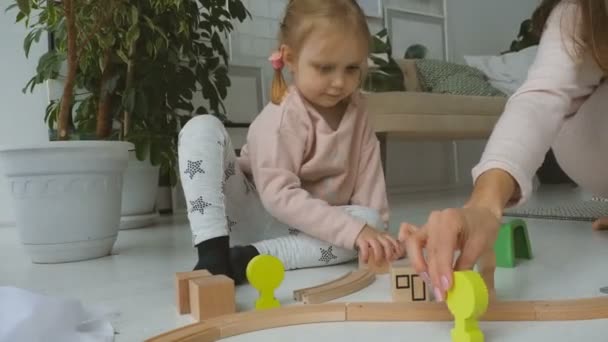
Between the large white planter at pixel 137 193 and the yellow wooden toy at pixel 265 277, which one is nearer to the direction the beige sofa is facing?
the yellow wooden toy

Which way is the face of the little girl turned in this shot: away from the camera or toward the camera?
toward the camera

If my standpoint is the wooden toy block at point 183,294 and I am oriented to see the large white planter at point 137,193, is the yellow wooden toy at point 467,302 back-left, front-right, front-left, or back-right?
back-right

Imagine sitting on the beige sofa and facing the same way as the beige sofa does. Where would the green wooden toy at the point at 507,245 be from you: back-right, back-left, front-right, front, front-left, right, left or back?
front

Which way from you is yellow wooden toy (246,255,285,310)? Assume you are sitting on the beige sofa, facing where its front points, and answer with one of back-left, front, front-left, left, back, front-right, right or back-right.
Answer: front

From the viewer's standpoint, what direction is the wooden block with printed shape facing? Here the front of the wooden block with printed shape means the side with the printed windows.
toward the camera

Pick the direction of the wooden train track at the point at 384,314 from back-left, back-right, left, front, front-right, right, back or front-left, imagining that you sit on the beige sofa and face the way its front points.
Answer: front

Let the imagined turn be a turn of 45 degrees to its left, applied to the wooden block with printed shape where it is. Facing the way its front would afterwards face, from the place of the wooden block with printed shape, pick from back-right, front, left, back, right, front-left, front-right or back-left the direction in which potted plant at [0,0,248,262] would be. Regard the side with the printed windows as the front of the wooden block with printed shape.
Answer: back

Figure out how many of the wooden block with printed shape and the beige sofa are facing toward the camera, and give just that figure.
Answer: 2

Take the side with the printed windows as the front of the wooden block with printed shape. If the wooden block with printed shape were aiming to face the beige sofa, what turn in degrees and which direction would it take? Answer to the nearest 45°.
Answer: approximately 180°

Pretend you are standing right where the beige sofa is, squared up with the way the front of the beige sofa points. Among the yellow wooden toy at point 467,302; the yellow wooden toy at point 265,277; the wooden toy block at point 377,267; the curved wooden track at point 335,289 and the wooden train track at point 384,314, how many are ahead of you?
5

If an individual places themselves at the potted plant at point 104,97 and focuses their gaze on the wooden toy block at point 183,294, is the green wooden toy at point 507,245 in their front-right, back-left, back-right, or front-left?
front-left

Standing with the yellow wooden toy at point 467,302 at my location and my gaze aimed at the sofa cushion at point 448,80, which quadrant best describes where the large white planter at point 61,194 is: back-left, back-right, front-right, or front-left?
front-left

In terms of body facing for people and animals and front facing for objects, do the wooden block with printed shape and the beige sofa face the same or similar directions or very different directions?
same or similar directions
